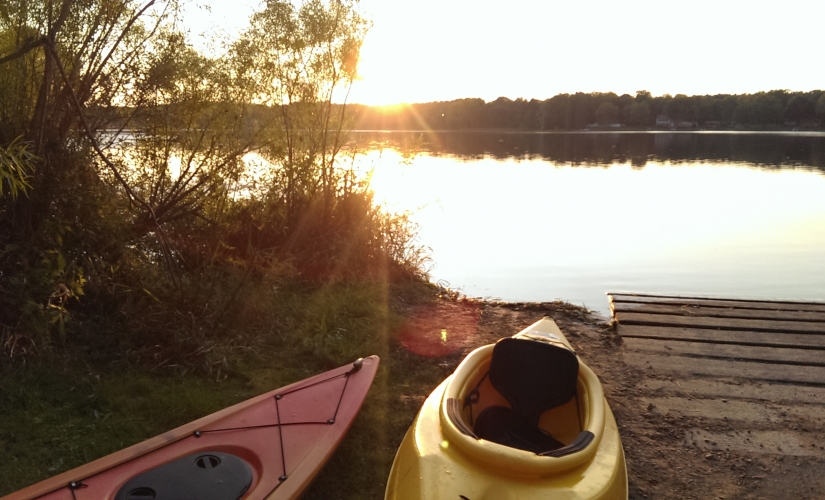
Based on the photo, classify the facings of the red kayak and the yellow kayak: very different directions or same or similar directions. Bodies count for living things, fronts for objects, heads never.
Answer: very different directions

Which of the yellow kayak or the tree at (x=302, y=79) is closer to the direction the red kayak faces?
the tree

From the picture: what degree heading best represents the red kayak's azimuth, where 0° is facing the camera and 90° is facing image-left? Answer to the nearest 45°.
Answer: approximately 225°

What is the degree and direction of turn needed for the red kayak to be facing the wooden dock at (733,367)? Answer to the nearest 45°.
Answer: approximately 45° to its right

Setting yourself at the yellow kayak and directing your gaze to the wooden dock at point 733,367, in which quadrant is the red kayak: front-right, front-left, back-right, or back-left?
back-left

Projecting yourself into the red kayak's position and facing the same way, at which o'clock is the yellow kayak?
The yellow kayak is roughly at 2 o'clock from the red kayak.
